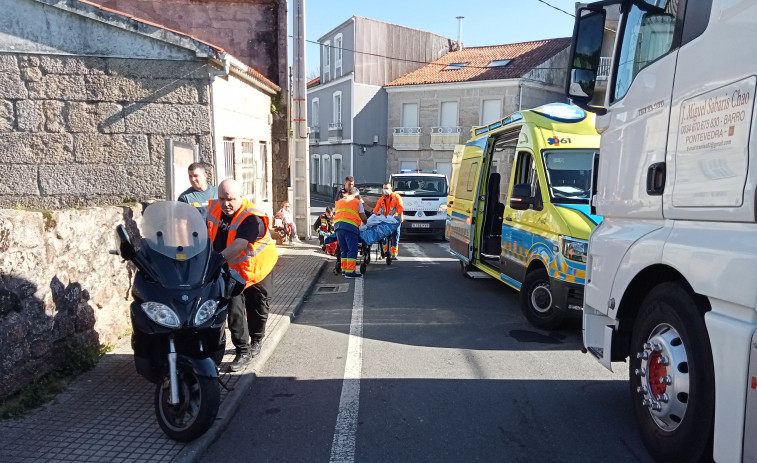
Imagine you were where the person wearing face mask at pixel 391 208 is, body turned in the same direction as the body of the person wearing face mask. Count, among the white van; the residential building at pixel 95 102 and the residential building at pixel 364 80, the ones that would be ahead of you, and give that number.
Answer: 1

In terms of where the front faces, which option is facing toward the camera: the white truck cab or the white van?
the white van

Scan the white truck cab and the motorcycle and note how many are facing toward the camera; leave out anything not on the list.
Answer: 1

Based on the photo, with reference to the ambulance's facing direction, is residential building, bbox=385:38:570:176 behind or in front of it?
behind

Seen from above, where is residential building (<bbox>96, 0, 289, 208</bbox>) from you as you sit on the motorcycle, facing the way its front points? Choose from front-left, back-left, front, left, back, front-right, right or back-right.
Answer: back

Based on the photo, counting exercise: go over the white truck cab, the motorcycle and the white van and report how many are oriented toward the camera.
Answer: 2

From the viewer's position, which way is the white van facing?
facing the viewer

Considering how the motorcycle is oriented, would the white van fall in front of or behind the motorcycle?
behind

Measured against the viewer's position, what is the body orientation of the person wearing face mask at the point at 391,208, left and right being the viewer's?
facing the viewer and to the left of the viewer

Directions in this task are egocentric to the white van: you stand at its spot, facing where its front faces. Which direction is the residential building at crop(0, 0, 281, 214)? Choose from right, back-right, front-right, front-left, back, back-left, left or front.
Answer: front-right

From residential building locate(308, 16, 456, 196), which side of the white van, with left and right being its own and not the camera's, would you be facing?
back

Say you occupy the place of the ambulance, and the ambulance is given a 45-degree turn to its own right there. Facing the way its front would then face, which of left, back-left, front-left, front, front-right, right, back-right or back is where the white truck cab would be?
front

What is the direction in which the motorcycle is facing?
toward the camera
